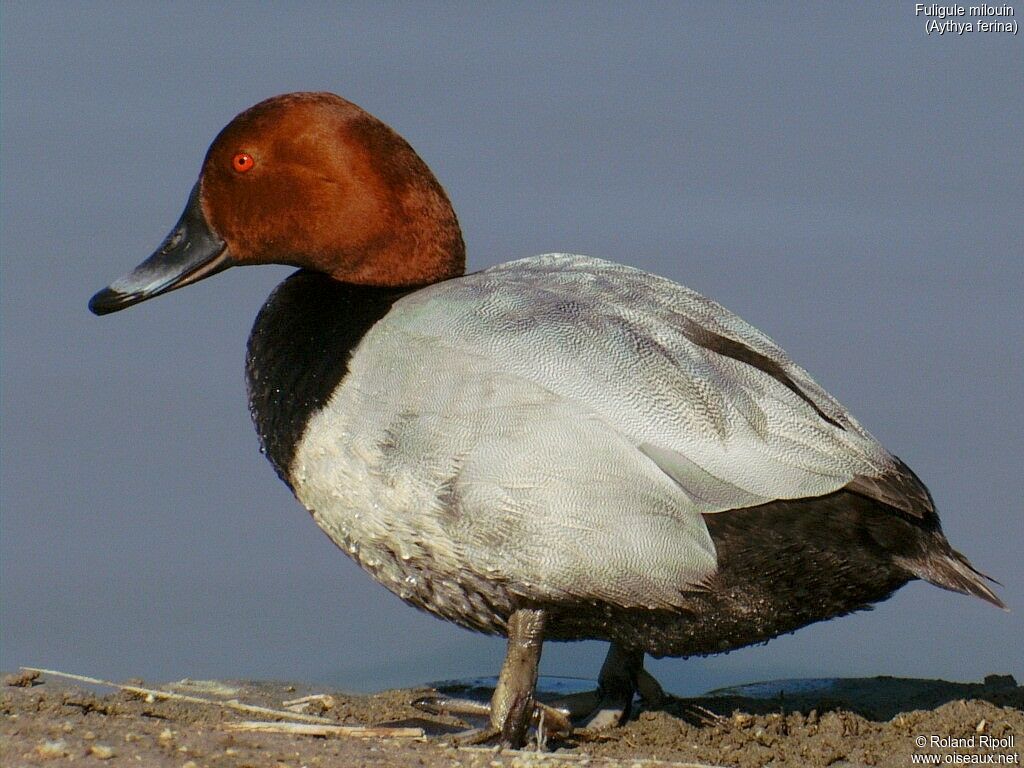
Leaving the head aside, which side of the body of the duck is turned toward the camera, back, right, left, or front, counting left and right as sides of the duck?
left

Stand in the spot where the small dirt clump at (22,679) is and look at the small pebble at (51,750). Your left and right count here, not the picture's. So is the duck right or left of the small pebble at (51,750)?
left

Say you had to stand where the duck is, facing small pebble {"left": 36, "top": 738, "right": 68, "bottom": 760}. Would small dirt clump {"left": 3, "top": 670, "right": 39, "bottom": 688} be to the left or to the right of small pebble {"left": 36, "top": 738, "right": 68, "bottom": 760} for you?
right

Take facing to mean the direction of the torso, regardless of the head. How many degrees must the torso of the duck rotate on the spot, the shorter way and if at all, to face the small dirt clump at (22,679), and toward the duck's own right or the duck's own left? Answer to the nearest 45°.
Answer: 0° — it already faces it

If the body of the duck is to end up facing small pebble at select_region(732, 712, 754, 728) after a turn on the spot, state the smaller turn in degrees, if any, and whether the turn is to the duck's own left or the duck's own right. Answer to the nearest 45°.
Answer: approximately 135° to the duck's own right

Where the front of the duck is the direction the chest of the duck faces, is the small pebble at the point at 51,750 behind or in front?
in front

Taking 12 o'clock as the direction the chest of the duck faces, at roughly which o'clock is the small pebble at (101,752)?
The small pebble is roughly at 11 o'clock from the duck.
